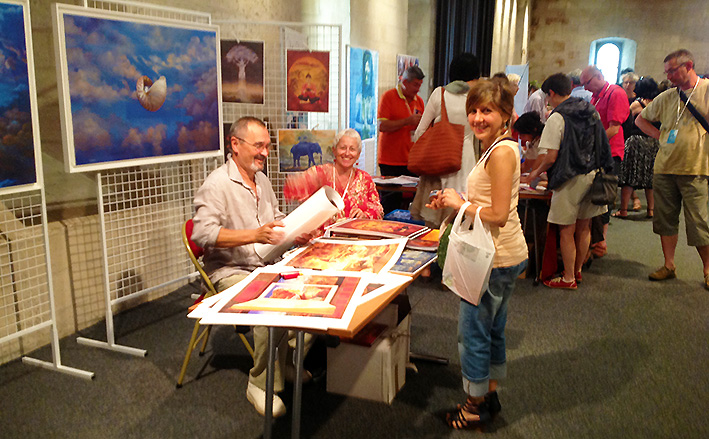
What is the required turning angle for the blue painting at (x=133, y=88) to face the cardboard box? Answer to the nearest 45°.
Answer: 0° — it already faces it

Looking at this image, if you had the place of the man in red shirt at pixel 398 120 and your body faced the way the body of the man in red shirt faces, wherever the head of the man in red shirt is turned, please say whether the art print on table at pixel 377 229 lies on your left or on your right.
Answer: on your right

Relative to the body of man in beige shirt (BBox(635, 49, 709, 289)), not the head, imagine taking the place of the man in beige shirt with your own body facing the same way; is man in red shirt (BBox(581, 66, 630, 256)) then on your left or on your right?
on your right

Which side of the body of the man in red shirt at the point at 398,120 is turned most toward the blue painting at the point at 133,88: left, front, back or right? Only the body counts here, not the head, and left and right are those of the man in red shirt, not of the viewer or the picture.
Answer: right

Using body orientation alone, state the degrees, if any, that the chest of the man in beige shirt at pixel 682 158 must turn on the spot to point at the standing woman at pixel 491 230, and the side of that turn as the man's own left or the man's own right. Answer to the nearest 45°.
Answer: approximately 45° to the man's own left

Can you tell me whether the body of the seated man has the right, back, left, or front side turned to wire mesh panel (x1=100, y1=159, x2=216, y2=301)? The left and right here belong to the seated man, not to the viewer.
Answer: back

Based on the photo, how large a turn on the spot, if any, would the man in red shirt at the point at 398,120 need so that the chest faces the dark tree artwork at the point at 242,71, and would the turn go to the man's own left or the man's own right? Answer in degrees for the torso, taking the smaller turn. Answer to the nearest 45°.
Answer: approximately 90° to the man's own right

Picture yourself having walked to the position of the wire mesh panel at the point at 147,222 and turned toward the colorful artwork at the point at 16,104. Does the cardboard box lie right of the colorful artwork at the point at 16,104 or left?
left

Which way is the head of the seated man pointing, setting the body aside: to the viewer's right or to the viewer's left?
to the viewer's right

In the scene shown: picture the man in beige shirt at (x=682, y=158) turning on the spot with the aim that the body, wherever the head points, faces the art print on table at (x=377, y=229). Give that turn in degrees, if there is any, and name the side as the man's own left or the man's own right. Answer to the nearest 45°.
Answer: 0° — they already face it

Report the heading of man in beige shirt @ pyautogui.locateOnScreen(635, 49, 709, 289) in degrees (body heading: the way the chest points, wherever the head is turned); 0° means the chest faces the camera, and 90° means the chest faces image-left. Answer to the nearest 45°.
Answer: approximately 45°
